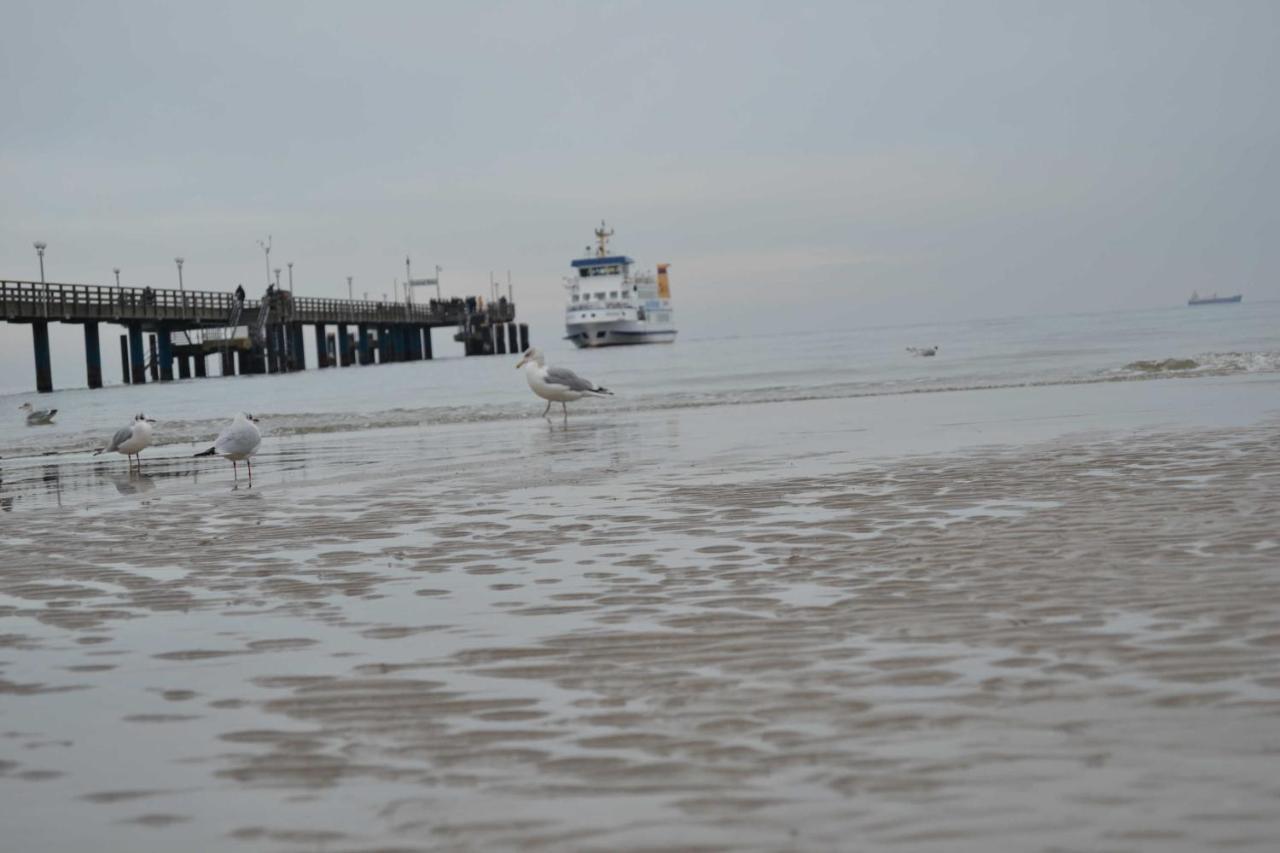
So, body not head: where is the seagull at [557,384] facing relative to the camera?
to the viewer's left

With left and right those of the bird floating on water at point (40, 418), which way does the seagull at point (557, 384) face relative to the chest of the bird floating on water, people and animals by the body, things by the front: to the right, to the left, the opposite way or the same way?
the same way

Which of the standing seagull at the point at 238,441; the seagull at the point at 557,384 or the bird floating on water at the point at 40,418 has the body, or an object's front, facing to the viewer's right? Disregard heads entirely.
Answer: the standing seagull

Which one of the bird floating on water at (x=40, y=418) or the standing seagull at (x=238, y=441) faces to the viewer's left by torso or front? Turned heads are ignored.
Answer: the bird floating on water

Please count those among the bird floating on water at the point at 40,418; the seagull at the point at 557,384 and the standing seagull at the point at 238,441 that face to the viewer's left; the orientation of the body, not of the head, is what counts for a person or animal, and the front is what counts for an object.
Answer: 2

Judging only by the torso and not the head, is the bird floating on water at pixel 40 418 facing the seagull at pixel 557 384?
no

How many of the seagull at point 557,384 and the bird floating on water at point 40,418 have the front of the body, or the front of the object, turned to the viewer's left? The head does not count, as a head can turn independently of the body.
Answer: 2

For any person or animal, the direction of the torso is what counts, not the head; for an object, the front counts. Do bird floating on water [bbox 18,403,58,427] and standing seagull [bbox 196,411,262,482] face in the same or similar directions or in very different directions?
very different directions

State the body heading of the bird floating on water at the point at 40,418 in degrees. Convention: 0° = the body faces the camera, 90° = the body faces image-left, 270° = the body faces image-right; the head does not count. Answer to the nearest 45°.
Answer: approximately 90°

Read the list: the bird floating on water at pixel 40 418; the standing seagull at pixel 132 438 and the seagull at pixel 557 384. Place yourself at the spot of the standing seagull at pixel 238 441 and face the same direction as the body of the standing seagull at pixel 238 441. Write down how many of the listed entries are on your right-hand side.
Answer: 0

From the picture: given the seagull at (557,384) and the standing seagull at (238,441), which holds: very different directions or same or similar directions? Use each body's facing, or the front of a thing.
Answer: very different directions

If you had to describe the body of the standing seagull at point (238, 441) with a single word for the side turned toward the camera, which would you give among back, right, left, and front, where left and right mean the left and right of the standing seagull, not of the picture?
right

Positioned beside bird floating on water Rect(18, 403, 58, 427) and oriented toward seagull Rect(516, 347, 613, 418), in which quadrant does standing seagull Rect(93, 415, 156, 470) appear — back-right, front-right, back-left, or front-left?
front-right

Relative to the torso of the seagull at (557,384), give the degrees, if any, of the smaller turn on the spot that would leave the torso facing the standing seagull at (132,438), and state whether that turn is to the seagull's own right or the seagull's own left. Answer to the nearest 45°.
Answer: approximately 45° to the seagull's own left
